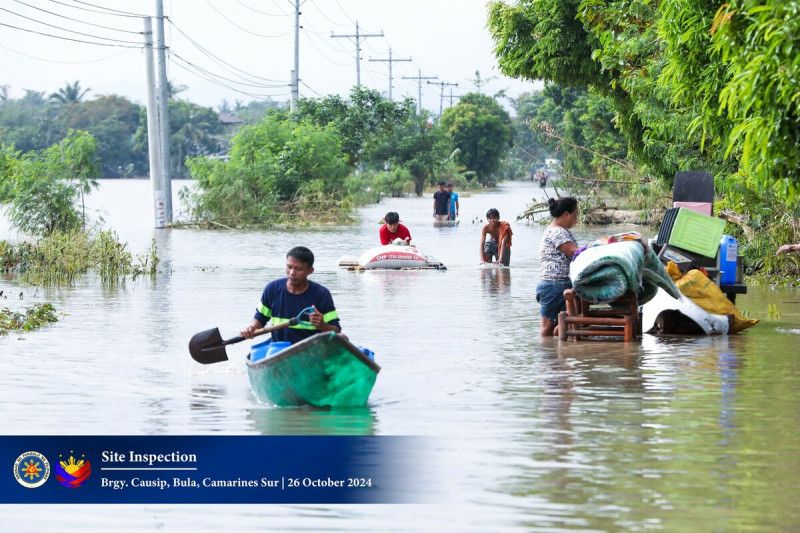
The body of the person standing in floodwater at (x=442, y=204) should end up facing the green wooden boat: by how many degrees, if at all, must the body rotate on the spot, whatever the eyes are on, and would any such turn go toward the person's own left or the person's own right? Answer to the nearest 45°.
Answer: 0° — they already face it

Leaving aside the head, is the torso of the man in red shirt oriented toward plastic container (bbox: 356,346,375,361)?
yes

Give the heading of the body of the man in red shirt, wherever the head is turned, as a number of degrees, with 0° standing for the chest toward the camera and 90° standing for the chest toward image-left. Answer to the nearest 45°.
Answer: approximately 0°

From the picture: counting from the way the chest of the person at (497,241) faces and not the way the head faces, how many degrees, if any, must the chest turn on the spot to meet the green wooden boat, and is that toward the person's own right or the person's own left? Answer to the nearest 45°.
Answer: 0° — they already face it

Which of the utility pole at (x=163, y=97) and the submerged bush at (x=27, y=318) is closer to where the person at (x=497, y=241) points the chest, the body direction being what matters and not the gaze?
the submerged bush

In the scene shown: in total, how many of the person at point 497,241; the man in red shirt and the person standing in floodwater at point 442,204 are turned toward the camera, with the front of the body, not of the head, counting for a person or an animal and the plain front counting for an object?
3

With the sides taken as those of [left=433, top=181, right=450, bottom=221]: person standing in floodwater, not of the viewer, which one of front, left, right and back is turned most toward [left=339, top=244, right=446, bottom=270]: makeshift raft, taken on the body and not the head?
front

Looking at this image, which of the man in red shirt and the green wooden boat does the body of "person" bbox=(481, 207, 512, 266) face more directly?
the green wooden boat

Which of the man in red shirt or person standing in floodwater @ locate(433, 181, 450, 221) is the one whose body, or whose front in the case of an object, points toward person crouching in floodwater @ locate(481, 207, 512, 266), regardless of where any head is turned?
person standing in floodwater @ locate(433, 181, 450, 221)
